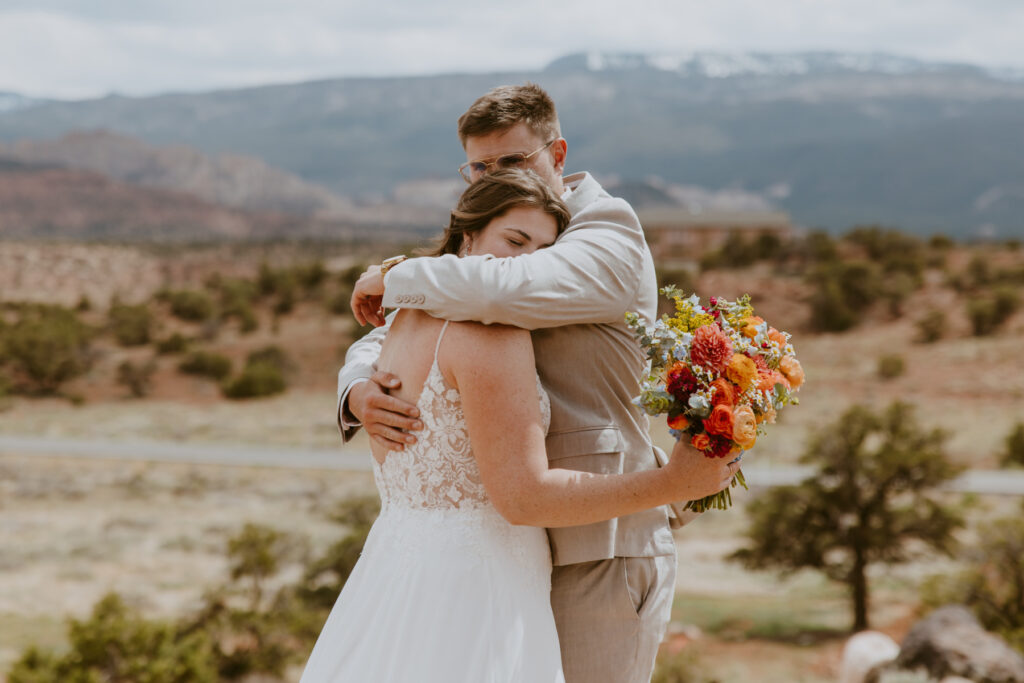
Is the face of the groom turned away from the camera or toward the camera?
toward the camera

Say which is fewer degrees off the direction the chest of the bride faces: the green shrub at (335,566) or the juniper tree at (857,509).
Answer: the juniper tree

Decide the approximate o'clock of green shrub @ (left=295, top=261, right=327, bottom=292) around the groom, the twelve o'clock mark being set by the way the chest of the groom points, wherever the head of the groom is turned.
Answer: The green shrub is roughly at 4 o'clock from the groom.

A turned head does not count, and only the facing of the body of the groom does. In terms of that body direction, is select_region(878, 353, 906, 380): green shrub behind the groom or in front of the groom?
behind

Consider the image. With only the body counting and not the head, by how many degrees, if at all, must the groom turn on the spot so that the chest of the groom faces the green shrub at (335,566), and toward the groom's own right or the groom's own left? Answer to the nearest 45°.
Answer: approximately 135° to the groom's own right

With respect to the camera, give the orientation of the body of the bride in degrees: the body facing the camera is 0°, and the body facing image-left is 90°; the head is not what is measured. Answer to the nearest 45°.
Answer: approximately 225°

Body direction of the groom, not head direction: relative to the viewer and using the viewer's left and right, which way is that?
facing the viewer and to the left of the viewer

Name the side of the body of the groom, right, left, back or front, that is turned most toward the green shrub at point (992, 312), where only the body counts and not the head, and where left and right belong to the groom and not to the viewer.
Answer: back

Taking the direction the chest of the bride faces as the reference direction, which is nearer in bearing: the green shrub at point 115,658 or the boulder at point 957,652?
the boulder

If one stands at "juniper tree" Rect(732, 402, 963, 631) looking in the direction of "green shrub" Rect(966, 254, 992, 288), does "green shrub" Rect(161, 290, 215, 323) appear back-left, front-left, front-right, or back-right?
front-left

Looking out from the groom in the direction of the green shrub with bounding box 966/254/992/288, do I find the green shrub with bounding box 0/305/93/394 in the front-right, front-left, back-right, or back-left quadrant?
front-left

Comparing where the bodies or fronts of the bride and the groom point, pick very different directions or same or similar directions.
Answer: very different directions

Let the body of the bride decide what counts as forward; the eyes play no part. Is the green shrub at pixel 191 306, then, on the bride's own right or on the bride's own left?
on the bride's own left
